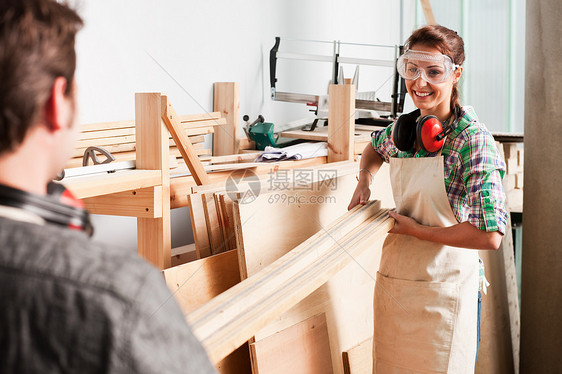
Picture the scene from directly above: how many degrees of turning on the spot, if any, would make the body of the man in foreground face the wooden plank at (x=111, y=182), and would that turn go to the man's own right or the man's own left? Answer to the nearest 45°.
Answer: approximately 45° to the man's own left

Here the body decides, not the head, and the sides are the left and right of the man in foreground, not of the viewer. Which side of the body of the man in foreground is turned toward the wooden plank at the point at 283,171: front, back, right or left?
front

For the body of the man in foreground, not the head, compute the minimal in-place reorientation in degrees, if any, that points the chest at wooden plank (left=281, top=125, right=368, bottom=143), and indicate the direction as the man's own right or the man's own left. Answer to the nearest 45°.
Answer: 0° — they already face it

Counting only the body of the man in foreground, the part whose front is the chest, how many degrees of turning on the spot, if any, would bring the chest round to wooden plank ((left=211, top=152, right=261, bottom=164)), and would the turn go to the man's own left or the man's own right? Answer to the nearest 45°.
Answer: approximately 45° to the man's own left

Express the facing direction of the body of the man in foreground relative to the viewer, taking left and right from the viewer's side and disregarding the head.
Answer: facing away from the viewer and to the right of the viewer

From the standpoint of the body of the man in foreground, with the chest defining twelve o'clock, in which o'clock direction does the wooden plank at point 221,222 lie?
The wooden plank is roughly at 11 o'clock from the man in foreground.

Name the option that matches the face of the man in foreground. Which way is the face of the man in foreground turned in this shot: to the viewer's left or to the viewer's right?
to the viewer's right

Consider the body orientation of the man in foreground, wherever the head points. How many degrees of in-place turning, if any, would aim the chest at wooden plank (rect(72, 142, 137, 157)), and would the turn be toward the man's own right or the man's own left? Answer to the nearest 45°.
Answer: approximately 45° to the man's own left

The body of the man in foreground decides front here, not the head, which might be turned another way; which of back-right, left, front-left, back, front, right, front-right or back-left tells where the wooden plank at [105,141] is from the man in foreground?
front-left

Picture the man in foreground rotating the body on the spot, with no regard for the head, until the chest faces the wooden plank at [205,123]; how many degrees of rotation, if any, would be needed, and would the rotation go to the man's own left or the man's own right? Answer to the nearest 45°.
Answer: approximately 45° to the man's own left

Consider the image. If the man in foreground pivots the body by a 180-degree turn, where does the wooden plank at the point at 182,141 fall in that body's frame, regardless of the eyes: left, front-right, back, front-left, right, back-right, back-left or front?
back-right
